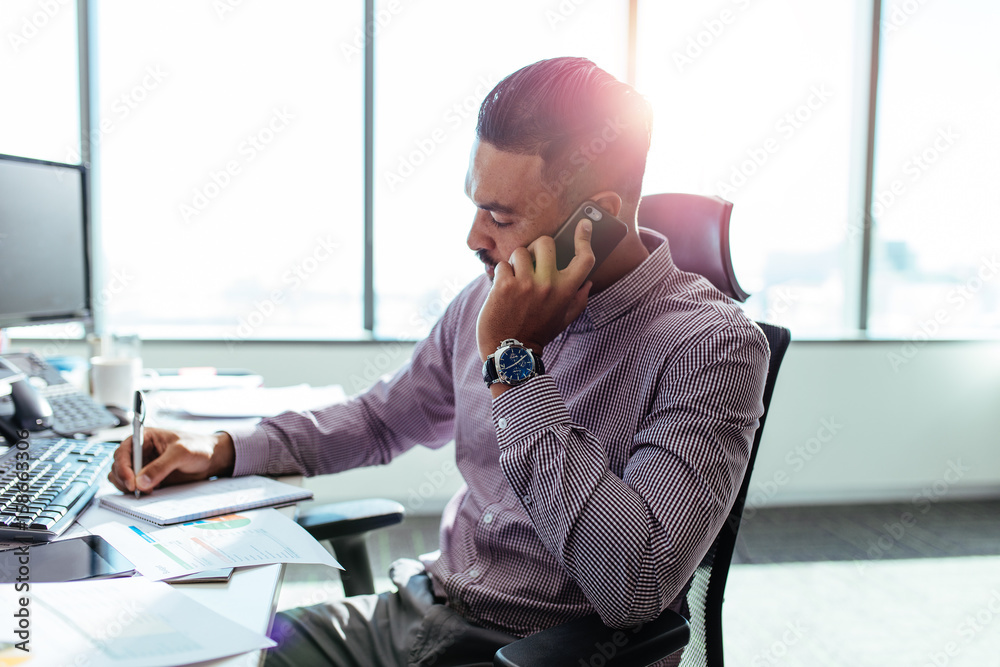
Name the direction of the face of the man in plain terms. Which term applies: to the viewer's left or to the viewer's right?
to the viewer's left

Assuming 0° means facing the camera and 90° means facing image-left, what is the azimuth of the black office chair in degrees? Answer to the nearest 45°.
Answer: approximately 45°

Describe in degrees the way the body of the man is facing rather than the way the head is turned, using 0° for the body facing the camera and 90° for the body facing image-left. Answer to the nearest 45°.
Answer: approximately 45°

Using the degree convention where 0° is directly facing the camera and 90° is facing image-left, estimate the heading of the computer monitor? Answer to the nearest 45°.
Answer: approximately 315°
